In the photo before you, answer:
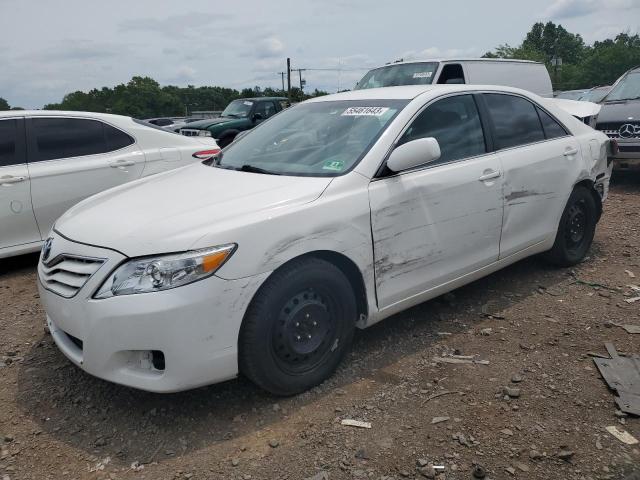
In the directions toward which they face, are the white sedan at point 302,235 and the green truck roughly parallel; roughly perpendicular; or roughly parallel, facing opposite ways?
roughly parallel

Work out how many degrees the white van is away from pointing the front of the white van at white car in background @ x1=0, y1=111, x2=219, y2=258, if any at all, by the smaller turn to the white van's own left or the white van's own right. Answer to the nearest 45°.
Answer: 0° — it already faces it

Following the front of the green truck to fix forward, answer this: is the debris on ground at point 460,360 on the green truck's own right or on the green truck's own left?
on the green truck's own left

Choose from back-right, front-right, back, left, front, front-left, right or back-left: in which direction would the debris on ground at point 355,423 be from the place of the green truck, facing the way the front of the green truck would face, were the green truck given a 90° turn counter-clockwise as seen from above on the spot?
front-right

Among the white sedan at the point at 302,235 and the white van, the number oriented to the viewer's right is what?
0

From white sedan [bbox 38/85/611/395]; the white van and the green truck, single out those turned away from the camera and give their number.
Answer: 0

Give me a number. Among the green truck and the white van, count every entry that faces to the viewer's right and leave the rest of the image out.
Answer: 0

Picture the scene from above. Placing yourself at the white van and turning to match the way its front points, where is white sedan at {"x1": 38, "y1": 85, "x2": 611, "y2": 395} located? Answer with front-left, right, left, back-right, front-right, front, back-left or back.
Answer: front-left

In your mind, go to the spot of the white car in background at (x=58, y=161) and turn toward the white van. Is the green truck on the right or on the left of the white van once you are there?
left

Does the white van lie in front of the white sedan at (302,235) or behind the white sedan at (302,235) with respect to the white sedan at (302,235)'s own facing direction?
behind

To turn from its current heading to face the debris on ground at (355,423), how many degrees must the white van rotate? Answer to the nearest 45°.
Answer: approximately 45° to its left

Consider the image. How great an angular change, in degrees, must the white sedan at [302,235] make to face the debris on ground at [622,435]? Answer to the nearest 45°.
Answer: approximately 90° to its left

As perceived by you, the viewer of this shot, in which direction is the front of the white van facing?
facing the viewer and to the left of the viewer

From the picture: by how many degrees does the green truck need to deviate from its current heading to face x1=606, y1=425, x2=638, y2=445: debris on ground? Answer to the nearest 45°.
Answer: approximately 45° to its left
